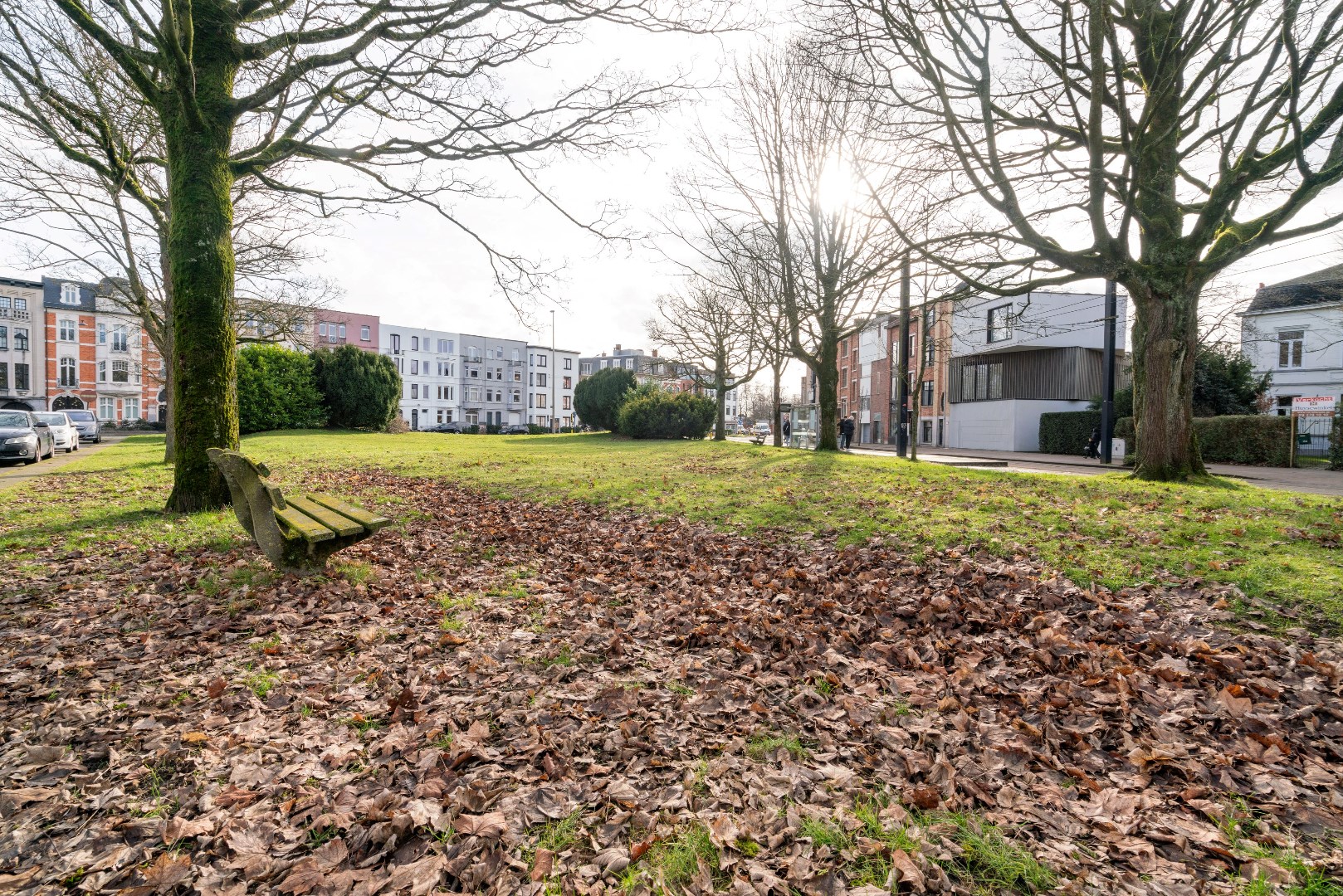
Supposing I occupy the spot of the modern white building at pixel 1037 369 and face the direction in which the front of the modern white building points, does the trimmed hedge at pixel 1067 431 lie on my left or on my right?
on my left

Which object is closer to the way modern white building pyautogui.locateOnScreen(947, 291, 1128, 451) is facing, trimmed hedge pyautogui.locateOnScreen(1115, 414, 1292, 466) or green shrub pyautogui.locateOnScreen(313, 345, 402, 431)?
the green shrub

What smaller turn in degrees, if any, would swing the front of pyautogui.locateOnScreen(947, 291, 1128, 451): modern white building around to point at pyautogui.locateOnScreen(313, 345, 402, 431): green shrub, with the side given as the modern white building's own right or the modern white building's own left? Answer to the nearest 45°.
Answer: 0° — it already faces it

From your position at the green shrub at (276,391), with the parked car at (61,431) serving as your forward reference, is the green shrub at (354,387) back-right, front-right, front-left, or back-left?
back-left

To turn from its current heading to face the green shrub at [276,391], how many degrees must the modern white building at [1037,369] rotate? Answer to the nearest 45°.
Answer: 0° — it already faces it

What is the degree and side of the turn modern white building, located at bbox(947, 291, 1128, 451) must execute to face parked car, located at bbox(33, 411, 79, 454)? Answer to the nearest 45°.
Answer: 0° — it already faces it

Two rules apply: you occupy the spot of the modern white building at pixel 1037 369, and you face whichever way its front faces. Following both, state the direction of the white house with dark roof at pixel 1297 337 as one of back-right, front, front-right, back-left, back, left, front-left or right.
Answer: back-left

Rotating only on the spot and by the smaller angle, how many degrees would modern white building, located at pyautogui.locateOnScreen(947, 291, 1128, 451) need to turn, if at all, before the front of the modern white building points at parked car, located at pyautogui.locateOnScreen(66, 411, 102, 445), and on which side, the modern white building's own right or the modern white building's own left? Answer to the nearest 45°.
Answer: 0° — it already faces it

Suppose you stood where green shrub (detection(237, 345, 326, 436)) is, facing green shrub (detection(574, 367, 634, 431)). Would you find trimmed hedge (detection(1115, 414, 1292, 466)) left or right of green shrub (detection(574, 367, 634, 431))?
right

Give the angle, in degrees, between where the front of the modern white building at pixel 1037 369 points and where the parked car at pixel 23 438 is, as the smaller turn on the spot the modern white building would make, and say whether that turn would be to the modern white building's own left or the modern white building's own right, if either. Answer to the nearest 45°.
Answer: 0° — it already faces it

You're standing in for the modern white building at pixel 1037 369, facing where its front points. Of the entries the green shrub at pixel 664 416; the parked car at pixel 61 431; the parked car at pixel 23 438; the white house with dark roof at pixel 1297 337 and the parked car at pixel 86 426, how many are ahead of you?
4

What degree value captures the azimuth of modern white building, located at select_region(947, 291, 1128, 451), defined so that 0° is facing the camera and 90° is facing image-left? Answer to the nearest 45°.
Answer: approximately 45°

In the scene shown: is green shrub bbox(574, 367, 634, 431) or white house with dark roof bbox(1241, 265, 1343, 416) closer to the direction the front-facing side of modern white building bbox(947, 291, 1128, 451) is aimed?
the green shrub

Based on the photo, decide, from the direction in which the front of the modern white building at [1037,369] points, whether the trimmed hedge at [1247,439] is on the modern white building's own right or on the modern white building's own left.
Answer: on the modern white building's own left
